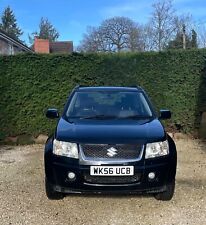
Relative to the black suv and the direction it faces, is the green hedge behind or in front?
behind

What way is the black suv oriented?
toward the camera

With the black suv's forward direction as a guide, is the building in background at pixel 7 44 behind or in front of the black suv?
behind
